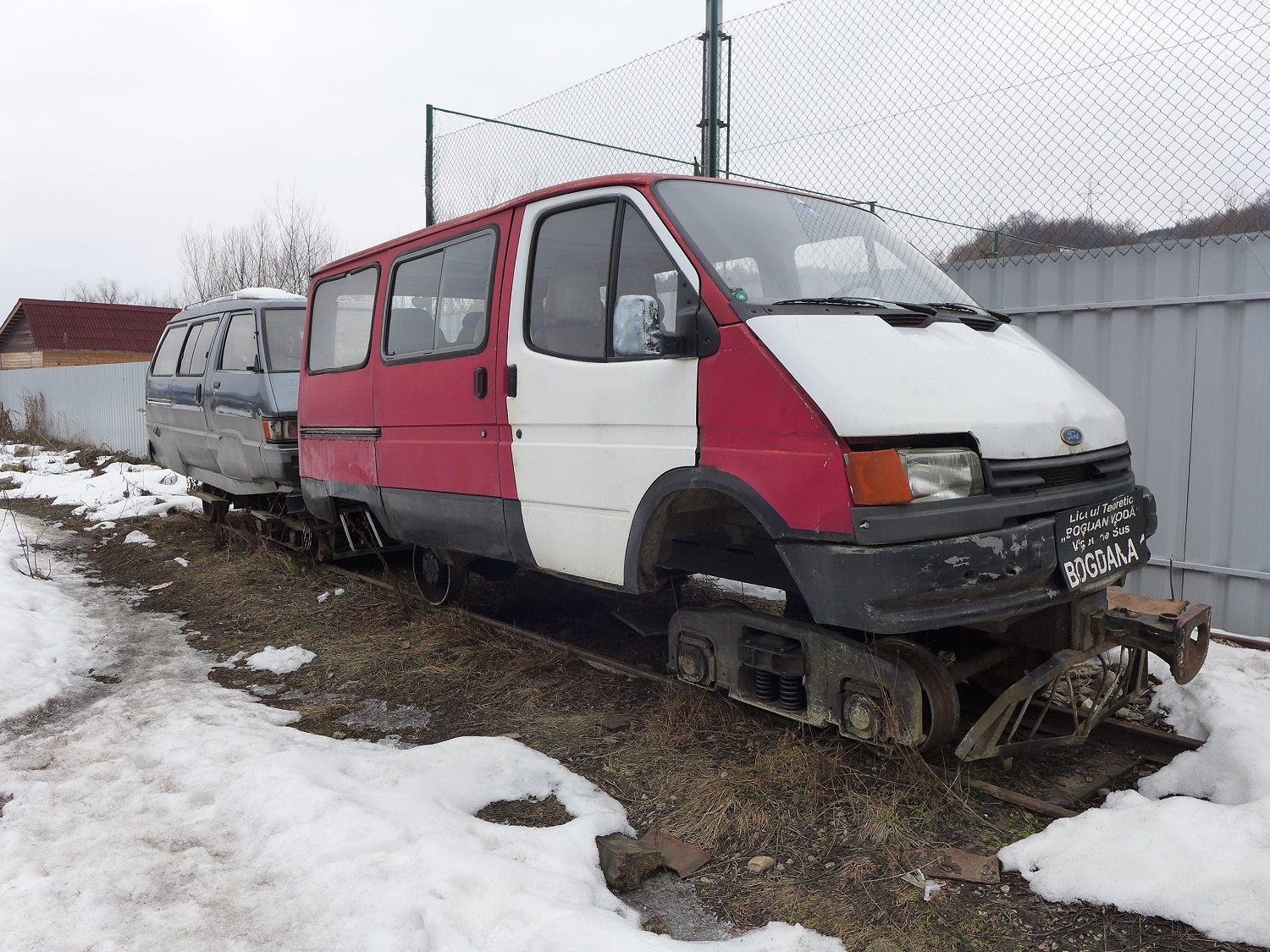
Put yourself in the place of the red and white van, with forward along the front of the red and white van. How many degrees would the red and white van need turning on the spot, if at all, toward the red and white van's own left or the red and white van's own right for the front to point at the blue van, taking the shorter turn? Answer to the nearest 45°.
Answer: approximately 180°

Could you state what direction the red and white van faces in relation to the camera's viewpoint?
facing the viewer and to the right of the viewer

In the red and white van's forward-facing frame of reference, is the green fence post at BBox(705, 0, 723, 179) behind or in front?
behind

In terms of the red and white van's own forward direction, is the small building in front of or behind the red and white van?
behind

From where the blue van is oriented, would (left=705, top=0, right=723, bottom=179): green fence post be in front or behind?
in front

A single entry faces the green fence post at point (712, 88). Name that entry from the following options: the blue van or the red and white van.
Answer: the blue van
